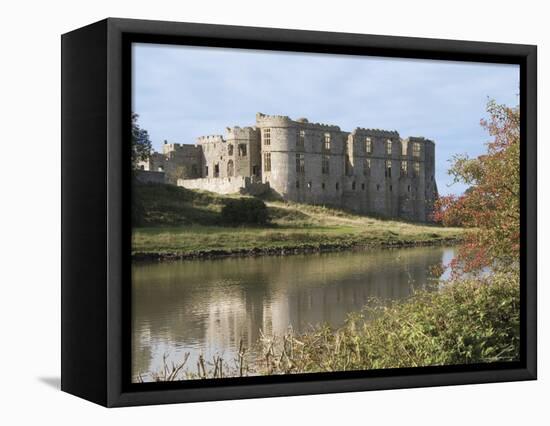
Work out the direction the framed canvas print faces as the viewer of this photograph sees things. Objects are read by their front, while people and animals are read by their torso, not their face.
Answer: facing the viewer and to the right of the viewer
